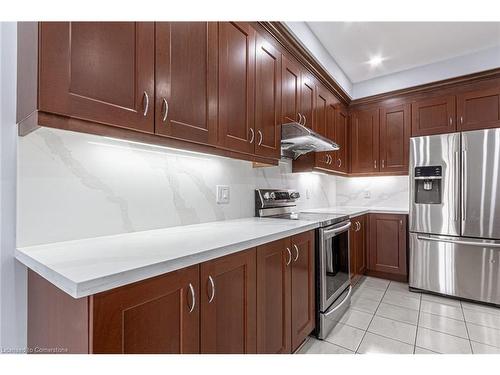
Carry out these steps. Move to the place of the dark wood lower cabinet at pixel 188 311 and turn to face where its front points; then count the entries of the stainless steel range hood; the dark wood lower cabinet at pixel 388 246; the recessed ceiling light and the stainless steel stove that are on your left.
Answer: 4

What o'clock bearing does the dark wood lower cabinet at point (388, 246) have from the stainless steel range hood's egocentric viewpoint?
The dark wood lower cabinet is roughly at 10 o'clock from the stainless steel range hood.

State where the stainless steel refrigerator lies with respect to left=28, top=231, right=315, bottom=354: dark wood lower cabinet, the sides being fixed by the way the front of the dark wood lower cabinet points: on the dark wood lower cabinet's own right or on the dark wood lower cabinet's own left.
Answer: on the dark wood lower cabinet's own left

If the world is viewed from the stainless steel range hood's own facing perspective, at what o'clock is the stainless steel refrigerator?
The stainless steel refrigerator is roughly at 11 o'clock from the stainless steel range hood.

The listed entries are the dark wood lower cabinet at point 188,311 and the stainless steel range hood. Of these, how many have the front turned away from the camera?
0

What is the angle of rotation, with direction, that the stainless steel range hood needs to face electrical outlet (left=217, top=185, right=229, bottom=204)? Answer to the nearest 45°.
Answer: approximately 135° to its right

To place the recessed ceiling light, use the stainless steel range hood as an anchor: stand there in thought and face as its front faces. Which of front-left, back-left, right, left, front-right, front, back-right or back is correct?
front-left

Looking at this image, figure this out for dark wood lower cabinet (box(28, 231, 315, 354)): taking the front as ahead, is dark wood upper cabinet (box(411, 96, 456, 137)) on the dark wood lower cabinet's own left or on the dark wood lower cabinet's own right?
on the dark wood lower cabinet's own left

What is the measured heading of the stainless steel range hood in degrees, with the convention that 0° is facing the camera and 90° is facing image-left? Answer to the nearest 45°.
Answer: approximately 270°

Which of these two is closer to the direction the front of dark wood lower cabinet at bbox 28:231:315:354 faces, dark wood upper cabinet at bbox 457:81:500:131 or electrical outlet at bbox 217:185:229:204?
the dark wood upper cabinet

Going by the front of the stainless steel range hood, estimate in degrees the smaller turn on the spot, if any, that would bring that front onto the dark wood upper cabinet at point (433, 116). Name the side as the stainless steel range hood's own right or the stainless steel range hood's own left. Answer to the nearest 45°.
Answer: approximately 45° to the stainless steel range hood's own left

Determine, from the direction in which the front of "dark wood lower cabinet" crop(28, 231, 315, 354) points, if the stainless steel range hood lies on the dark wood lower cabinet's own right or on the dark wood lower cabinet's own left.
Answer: on the dark wood lower cabinet's own left

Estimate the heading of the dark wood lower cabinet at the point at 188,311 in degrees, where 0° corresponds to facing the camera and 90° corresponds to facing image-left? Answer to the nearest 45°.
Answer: approximately 315°

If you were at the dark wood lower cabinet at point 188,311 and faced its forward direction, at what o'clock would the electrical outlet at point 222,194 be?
The electrical outlet is roughly at 8 o'clock from the dark wood lower cabinet.
